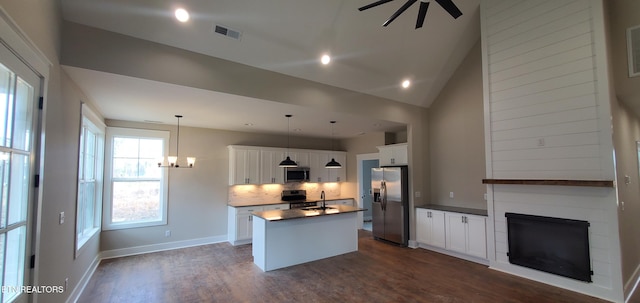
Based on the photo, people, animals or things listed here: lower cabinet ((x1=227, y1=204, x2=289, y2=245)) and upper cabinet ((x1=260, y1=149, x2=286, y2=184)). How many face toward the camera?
2

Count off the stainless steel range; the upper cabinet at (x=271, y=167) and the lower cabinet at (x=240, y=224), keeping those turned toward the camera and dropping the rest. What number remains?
3

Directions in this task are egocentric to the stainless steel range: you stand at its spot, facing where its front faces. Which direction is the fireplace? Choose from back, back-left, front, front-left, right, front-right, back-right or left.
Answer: front-left

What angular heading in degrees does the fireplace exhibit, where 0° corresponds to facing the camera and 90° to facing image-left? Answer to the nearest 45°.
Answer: approximately 45°

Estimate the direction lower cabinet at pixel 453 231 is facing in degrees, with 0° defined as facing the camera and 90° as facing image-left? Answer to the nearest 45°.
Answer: approximately 45°

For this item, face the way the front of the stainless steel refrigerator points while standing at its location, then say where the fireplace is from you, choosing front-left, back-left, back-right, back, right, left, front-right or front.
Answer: left

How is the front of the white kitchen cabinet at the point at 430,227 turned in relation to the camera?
facing the viewer and to the left of the viewer

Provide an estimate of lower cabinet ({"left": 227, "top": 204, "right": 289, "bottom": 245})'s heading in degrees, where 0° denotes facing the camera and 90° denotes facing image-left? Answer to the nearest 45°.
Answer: approximately 0°
